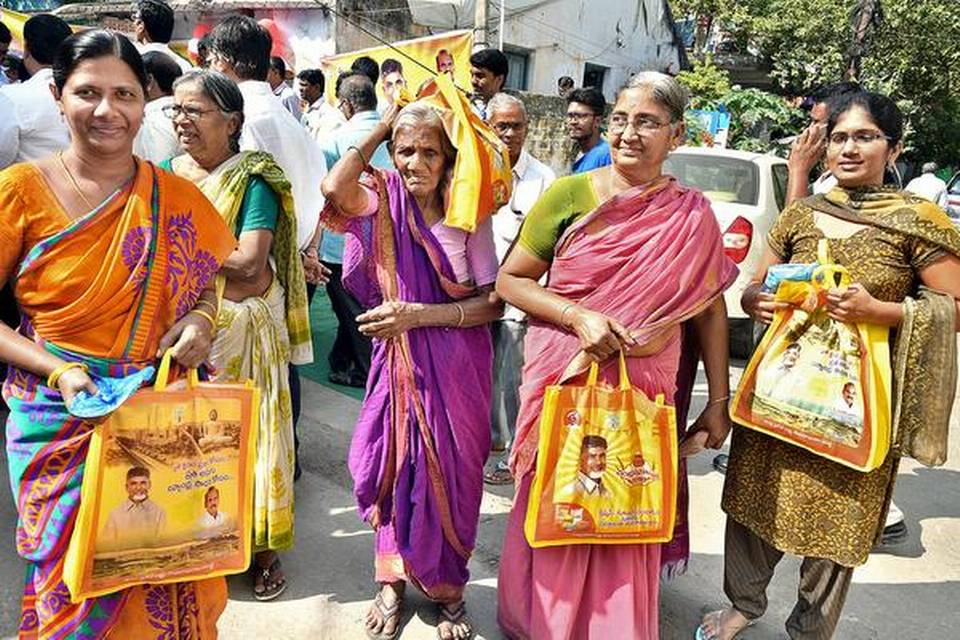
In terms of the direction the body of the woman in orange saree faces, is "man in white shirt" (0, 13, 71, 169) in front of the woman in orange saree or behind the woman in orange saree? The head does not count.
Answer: behind

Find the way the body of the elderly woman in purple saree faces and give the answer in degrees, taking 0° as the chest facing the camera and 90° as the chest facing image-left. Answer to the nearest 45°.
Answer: approximately 0°

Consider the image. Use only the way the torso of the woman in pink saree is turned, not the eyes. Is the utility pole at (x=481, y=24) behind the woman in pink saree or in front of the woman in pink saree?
behind

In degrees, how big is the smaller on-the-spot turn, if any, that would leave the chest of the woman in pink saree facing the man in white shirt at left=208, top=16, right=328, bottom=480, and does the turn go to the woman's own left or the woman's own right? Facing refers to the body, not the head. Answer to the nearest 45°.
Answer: approximately 135° to the woman's own right

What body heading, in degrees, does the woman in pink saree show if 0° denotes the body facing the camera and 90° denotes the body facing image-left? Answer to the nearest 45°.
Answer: approximately 0°

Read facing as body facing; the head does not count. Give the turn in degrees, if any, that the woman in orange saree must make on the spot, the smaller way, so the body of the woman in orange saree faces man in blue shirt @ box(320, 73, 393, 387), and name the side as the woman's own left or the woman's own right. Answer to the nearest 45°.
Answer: approximately 135° to the woman's own left

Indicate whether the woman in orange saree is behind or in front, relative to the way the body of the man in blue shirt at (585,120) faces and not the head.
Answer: in front

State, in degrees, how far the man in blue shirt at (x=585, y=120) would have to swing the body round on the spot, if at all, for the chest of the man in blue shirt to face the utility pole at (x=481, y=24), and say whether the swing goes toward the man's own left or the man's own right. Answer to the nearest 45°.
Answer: approximately 135° to the man's own right

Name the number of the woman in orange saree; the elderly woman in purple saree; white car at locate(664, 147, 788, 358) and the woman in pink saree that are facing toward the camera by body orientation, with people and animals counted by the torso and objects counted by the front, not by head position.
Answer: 3

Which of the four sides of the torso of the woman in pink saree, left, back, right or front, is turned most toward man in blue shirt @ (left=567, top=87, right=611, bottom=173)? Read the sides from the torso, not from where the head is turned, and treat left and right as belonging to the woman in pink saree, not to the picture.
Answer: back

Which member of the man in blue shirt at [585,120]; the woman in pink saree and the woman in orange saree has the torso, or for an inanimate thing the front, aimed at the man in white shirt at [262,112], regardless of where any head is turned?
the man in blue shirt

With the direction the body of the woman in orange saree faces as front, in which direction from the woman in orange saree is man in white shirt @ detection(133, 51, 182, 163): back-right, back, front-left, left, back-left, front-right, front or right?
back

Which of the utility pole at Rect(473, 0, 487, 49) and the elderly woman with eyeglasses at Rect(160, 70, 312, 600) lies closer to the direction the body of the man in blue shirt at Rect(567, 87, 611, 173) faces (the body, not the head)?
the elderly woman with eyeglasses
